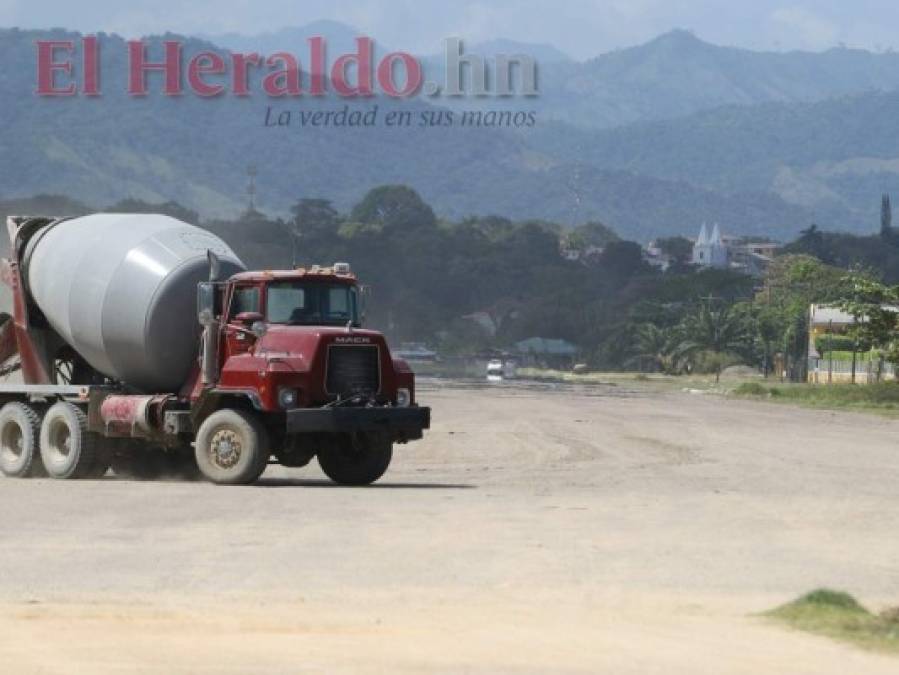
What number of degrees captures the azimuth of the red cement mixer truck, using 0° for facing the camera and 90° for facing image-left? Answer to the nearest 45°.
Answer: approximately 315°
